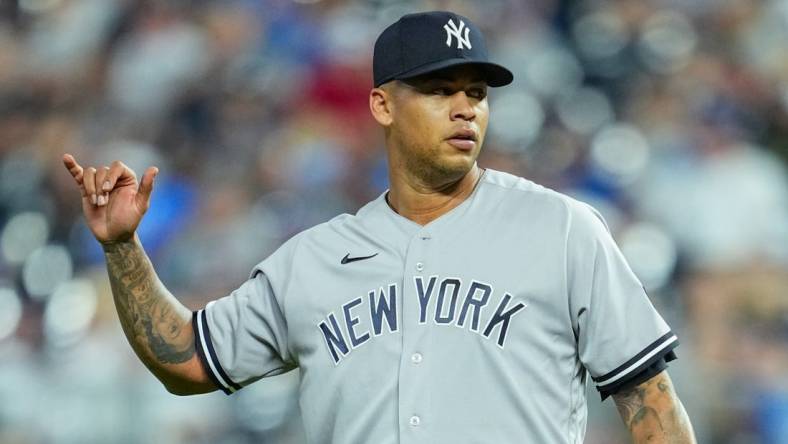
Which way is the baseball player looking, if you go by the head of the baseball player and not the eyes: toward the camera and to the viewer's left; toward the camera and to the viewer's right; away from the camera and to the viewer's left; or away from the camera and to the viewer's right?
toward the camera and to the viewer's right

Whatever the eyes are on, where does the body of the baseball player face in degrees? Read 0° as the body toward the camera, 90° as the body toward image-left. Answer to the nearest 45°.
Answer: approximately 0°
